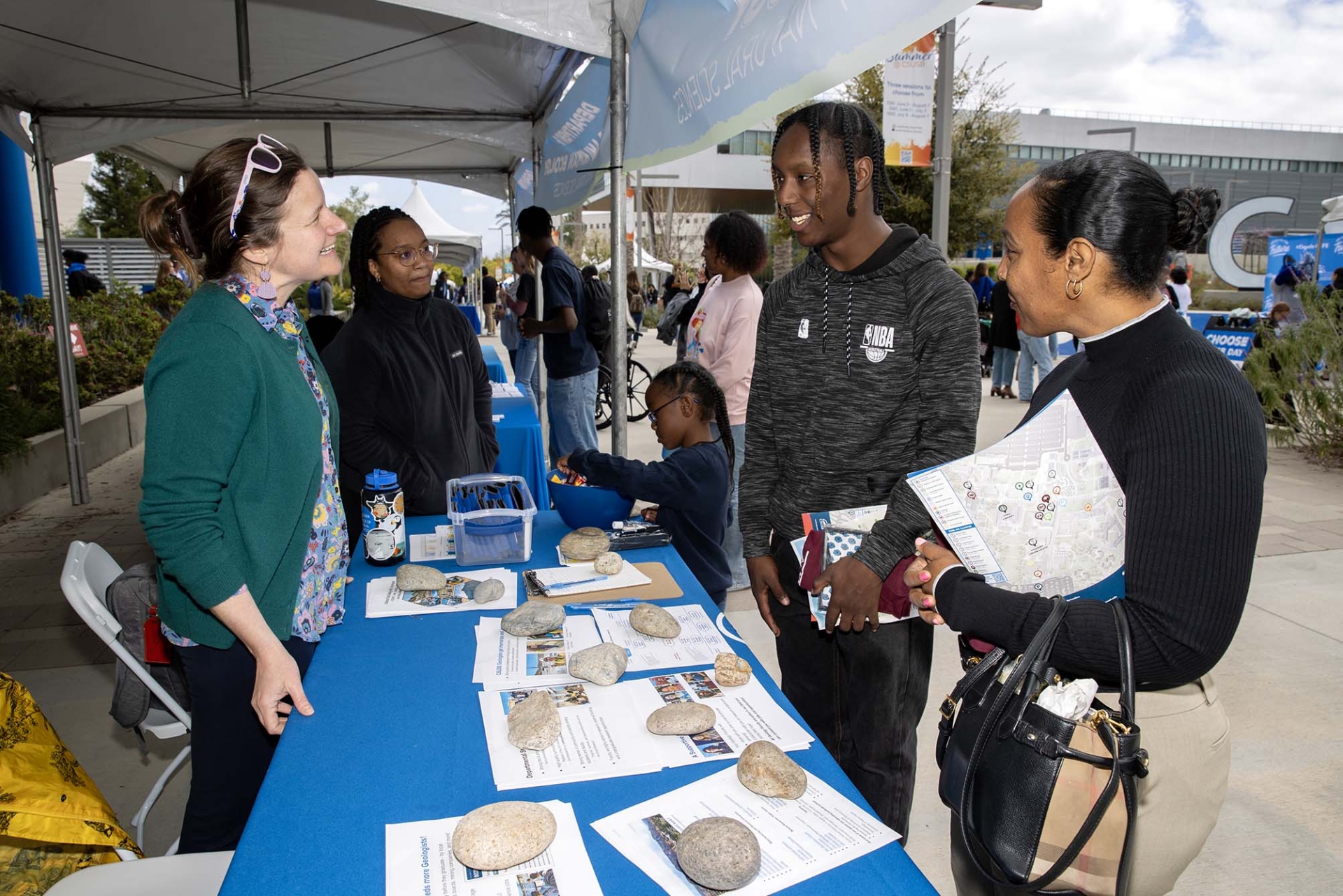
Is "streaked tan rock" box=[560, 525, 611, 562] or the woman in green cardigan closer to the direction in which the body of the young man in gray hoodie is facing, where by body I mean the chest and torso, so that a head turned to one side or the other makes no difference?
the woman in green cardigan

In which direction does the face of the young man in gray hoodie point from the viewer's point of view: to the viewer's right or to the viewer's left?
to the viewer's left

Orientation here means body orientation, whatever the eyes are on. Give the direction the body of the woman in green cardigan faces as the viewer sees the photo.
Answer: to the viewer's right

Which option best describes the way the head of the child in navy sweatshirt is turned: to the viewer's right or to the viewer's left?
to the viewer's left

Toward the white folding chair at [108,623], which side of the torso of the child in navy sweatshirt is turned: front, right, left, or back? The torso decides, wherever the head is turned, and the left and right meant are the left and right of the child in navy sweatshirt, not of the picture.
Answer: front

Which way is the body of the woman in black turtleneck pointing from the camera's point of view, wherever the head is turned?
to the viewer's left

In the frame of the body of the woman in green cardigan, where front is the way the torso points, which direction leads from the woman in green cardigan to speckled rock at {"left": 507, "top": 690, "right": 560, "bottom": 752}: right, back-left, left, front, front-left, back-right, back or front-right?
front-right

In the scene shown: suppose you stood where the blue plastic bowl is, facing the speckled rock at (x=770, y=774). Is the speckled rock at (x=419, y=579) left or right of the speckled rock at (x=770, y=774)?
right

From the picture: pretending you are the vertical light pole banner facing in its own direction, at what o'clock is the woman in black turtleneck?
The woman in black turtleneck is roughly at 12 o'clock from the vertical light pole banner.

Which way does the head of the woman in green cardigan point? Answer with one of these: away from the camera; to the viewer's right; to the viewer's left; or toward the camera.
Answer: to the viewer's right

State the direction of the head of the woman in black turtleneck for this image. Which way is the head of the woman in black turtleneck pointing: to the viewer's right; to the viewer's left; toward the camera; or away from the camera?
to the viewer's left

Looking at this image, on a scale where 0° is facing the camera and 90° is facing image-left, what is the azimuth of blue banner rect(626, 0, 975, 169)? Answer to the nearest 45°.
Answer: approximately 225°

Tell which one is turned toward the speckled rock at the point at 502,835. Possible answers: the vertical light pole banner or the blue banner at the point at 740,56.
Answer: the vertical light pole banner

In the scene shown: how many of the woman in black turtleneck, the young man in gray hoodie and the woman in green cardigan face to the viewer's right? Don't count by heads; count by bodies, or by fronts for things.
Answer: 1

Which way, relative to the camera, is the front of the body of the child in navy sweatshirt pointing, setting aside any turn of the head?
to the viewer's left

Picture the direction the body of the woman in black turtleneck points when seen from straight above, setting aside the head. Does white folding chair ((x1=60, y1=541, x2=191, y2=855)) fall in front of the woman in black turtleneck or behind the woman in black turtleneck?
in front
